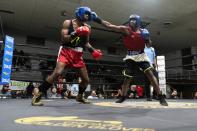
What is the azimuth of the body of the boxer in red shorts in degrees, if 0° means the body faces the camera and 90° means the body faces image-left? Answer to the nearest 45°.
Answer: approximately 315°

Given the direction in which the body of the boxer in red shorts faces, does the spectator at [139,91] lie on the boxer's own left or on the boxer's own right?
on the boxer's own left
